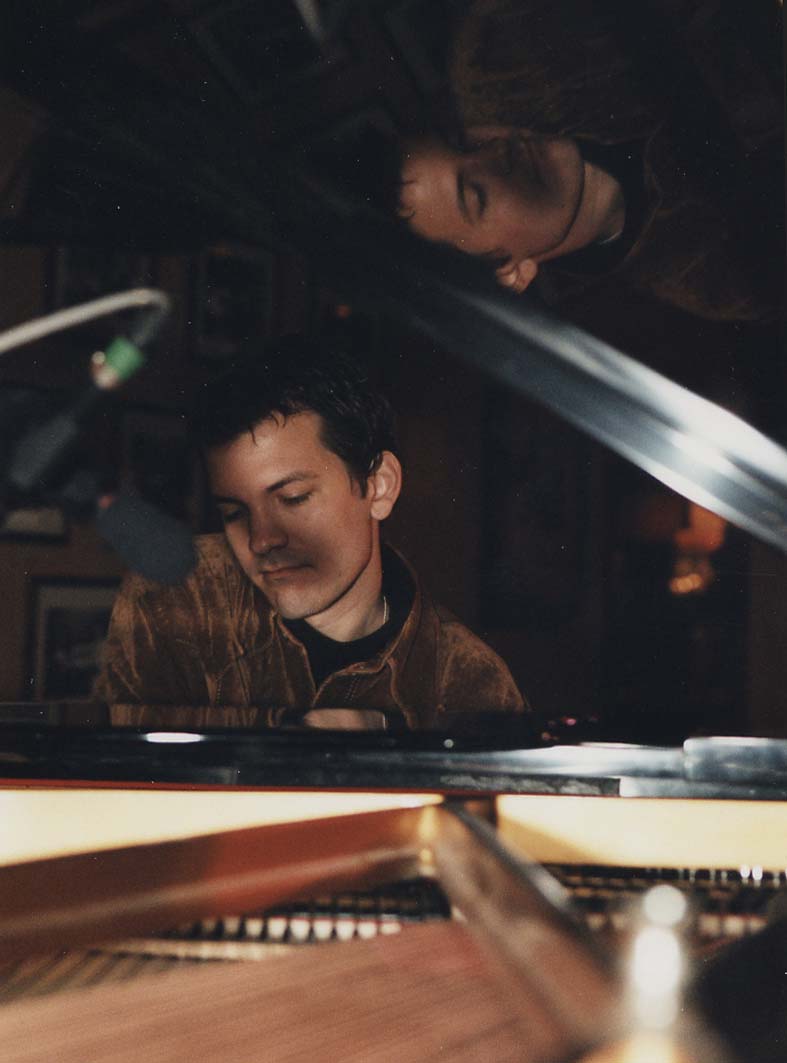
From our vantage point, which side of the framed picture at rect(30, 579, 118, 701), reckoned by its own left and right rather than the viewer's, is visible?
front

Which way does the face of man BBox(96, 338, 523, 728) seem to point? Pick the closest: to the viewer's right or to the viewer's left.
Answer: to the viewer's left
